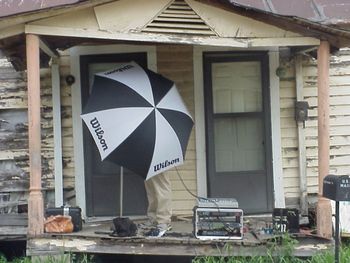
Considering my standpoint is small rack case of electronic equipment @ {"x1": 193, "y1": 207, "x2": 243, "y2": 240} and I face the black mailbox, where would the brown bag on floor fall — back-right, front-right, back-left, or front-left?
back-right

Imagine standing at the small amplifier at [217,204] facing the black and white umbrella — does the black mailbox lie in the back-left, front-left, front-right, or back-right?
back-left

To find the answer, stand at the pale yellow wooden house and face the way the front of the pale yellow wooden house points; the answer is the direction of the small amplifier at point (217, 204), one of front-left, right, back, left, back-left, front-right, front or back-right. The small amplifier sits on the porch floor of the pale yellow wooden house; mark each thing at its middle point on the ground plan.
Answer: front

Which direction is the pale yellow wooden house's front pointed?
toward the camera

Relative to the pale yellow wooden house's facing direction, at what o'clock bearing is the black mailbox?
The black mailbox is roughly at 11 o'clock from the pale yellow wooden house.
